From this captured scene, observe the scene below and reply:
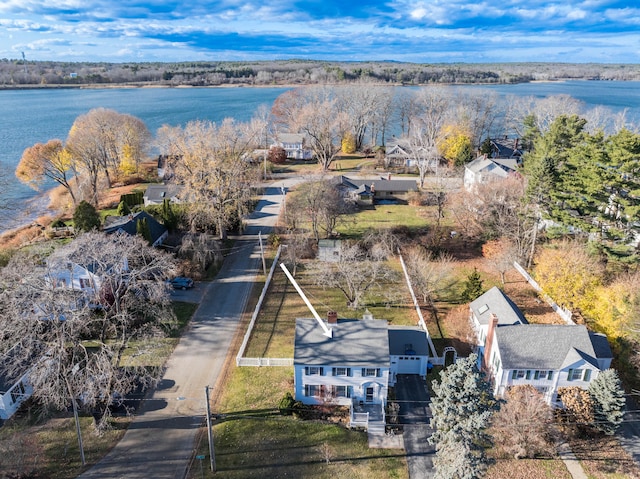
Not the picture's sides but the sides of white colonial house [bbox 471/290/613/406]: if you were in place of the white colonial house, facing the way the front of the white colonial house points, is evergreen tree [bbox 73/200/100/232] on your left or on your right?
on your right

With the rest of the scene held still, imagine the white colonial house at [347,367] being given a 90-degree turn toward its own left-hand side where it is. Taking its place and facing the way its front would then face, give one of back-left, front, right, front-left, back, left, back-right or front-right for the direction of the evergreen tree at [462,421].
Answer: front-right

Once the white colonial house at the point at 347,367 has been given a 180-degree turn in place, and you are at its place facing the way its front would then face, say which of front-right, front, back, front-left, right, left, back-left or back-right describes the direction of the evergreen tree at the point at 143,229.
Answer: front-left

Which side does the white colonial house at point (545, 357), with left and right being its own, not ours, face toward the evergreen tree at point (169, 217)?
right

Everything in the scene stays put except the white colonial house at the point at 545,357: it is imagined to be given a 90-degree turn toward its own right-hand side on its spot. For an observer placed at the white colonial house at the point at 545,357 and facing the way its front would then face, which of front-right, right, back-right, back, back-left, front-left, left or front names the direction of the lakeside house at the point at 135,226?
front

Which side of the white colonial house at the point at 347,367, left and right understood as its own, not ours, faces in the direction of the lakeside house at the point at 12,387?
right

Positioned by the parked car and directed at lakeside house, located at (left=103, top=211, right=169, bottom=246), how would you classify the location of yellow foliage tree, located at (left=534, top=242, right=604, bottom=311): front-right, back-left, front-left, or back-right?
back-right

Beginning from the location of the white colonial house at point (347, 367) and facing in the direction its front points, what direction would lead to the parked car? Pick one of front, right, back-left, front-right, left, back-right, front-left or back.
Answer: back-right

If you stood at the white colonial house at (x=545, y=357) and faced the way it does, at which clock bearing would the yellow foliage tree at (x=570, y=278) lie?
The yellow foliage tree is roughly at 6 o'clock from the white colonial house.

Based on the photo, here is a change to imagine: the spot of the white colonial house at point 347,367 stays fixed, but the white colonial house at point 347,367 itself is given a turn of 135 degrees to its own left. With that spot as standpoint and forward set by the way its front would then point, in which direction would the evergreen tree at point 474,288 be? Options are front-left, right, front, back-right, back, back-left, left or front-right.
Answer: front

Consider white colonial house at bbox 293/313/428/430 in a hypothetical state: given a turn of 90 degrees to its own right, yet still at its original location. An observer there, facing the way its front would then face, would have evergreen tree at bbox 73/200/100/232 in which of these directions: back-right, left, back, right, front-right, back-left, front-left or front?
front-right

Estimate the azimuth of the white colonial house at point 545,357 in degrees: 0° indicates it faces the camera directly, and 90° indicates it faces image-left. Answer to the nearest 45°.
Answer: approximately 0°

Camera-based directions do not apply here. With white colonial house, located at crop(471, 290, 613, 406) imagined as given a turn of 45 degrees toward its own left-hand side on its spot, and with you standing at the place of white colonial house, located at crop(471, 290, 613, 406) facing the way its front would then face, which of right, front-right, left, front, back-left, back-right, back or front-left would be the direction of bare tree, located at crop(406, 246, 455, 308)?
back

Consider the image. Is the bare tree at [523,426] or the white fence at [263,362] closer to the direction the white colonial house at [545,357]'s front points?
the bare tree

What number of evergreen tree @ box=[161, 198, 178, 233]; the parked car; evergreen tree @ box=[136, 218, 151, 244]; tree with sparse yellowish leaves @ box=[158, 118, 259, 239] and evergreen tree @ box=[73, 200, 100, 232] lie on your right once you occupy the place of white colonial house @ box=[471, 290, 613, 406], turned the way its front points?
5

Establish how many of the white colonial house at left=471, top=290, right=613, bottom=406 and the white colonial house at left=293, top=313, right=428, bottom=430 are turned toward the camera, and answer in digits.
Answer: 2
